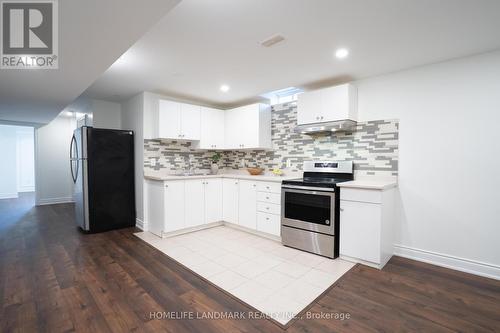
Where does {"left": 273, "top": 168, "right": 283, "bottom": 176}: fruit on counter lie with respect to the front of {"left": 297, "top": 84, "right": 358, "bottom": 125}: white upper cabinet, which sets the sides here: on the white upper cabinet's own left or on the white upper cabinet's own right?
on the white upper cabinet's own right

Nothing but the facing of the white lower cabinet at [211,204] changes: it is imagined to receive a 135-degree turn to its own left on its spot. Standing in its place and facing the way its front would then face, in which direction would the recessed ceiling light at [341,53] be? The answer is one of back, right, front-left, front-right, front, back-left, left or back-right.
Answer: right

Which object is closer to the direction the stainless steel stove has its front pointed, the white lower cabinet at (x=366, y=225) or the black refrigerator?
the black refrigerator

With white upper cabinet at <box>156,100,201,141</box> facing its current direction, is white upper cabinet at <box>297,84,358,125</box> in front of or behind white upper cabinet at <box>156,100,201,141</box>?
in front

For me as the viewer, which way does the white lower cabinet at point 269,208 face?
facing the viewer and to the left of the viewer

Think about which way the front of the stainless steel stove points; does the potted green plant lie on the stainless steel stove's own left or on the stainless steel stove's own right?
on the stainless steel stove's own right

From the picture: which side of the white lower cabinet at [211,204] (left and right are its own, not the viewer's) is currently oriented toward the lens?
front
